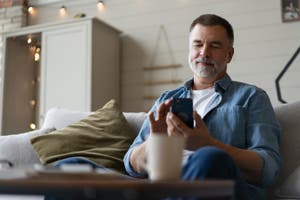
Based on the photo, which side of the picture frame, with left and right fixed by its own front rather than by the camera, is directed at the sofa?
front

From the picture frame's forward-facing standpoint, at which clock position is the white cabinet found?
The white cabinet is roughly at 3 o'clock from the picture frame.

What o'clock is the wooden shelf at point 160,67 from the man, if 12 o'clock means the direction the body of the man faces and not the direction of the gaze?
The wooden shelf is roughly at 4 o'clock from the man.

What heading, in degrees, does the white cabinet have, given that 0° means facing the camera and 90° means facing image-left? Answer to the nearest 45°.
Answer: approximately 45°

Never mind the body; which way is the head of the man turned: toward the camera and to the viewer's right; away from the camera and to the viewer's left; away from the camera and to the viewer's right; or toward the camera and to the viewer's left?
toward the camera and to the viewer's left

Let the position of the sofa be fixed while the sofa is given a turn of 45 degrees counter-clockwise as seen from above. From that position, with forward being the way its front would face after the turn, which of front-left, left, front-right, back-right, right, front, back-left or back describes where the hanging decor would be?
back-left

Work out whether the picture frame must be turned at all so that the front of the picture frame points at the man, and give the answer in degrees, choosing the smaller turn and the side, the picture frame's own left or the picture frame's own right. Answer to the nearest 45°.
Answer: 0° — it already faces them

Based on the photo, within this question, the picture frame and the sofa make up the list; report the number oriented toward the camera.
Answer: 2

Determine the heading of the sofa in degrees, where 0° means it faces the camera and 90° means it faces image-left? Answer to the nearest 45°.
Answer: approximately 0°

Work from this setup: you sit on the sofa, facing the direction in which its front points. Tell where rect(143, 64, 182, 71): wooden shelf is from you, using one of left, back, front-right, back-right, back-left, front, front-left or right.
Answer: back
